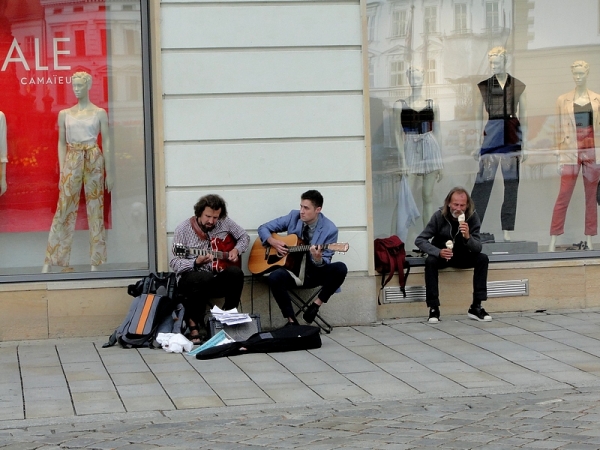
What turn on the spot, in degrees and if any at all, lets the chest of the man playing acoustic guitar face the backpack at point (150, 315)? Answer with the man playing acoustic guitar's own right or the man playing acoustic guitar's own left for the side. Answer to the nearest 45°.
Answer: approximately 90° to the man playing acoustic guitar's own right

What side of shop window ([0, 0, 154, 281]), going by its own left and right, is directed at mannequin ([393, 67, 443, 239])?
left

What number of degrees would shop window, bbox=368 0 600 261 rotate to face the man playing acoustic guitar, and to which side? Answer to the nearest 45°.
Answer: approximately 45° to its right

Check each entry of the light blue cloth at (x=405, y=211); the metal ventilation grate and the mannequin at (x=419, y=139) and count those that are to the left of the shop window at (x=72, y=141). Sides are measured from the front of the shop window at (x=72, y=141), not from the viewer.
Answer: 3
